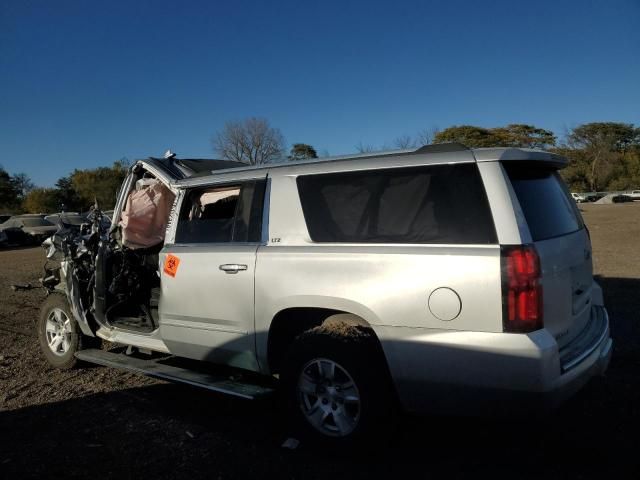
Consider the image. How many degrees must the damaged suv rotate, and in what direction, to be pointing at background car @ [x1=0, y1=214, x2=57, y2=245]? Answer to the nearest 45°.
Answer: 0° — it already faces it

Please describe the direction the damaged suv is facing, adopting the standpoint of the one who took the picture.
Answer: facing away from the viewer and to the left of the viewer
